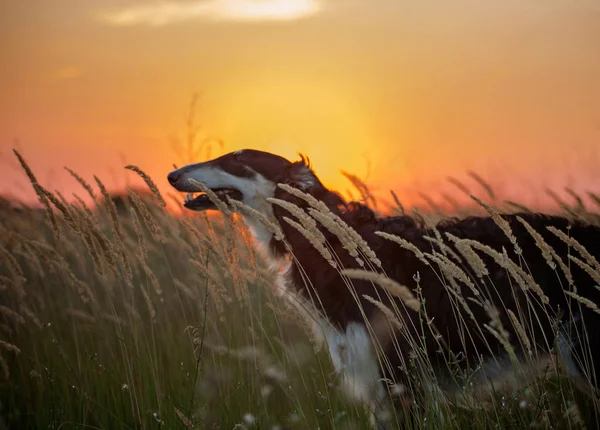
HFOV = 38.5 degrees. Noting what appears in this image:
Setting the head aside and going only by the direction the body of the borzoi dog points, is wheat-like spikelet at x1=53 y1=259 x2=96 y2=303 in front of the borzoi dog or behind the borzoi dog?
in front

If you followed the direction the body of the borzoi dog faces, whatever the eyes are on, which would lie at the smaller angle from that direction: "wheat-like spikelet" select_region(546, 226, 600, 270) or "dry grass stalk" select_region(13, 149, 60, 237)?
the dry grass stalk

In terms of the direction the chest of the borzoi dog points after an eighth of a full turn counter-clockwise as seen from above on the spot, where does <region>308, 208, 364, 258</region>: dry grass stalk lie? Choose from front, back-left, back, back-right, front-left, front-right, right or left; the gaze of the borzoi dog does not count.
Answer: front-left

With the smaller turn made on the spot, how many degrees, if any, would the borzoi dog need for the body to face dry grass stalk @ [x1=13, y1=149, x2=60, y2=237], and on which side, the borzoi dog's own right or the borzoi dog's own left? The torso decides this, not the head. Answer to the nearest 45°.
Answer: approximately 45° to the borzoi dog's own left

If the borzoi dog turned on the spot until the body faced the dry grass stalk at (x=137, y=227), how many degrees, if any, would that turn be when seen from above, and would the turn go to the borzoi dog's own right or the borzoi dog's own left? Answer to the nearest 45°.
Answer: approximately 45° to the borzoi dog's own left

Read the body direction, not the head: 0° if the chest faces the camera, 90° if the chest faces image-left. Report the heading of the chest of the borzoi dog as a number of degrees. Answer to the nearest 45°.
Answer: approximately 90°

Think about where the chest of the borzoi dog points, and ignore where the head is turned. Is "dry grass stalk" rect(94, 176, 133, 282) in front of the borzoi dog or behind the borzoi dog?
in front

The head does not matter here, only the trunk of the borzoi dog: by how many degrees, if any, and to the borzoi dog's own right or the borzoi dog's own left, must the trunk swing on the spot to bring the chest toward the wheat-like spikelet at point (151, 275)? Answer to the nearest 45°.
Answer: approximately 45° to the borzoi dog's own left

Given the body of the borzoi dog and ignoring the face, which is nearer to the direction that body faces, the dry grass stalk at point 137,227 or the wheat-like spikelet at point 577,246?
the dry grass stalk
